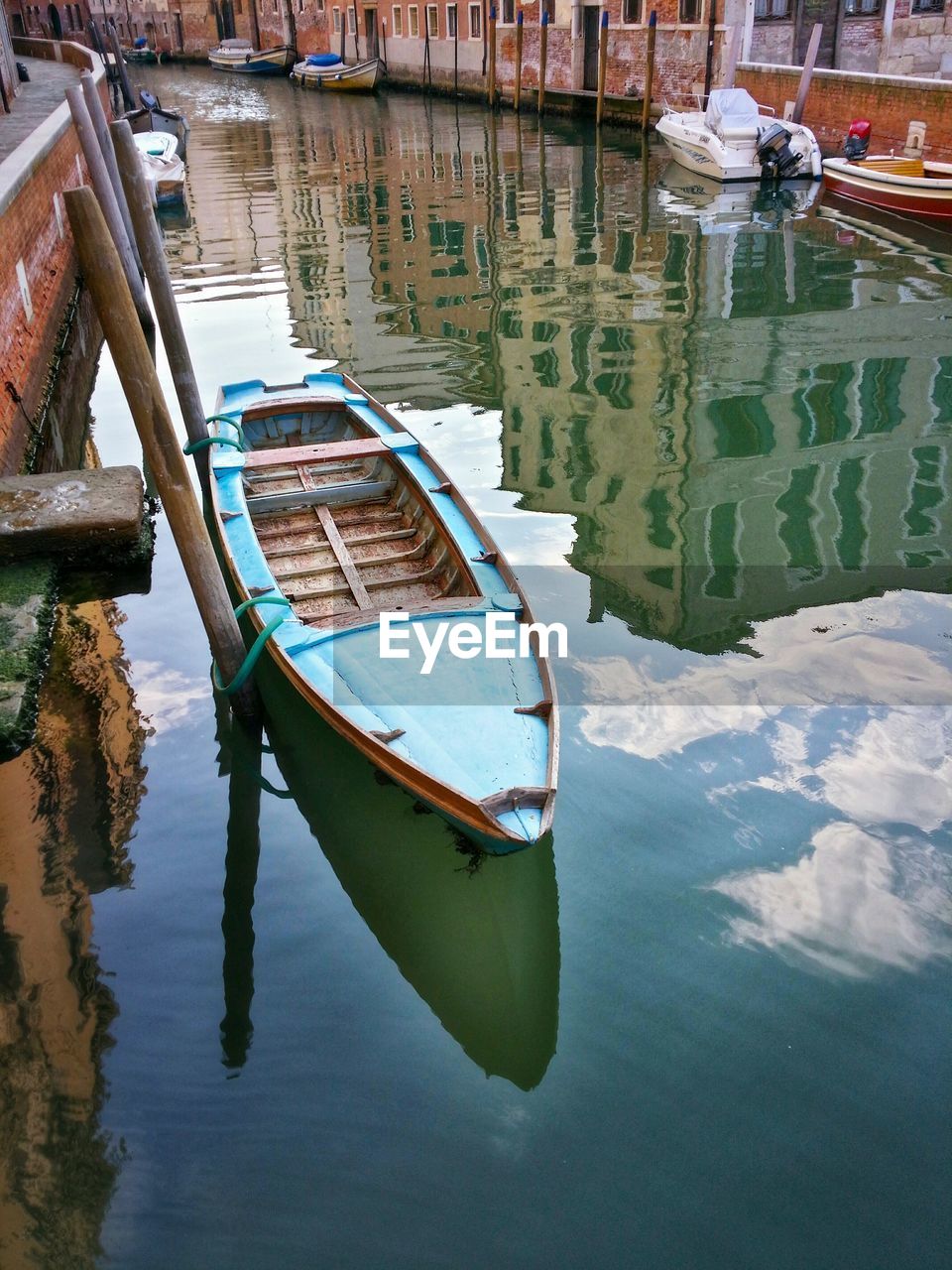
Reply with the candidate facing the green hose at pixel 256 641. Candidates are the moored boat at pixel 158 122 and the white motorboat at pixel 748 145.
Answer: the moored boat

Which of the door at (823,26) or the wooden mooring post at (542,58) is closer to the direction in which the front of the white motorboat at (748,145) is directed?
the wooden mooring post

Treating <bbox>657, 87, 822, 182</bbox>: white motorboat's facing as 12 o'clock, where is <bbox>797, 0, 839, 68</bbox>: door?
The door is roughly at 2 o'clock from the white motorboat.

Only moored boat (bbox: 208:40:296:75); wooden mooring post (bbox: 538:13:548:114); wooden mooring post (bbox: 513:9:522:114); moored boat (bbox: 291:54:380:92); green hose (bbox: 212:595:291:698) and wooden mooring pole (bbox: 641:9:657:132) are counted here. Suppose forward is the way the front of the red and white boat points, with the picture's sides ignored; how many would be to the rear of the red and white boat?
5

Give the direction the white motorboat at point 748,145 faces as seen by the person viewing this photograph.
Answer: facing away from the viewer and to the left of the viewer

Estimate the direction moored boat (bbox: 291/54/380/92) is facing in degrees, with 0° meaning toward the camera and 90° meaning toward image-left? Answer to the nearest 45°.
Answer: approximately 315°

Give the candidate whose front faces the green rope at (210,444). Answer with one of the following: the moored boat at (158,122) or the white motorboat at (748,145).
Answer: the moored boat

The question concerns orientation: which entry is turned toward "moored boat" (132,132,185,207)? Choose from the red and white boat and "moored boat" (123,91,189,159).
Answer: "moored boat" (123,91,189,159)
